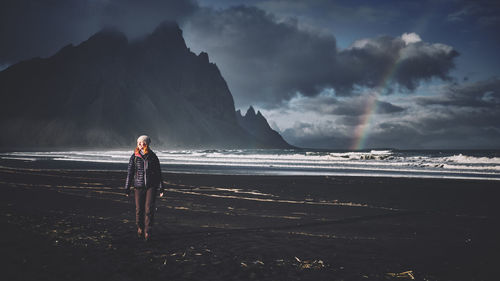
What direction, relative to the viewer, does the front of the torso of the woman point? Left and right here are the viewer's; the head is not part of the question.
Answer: facing the viewer
